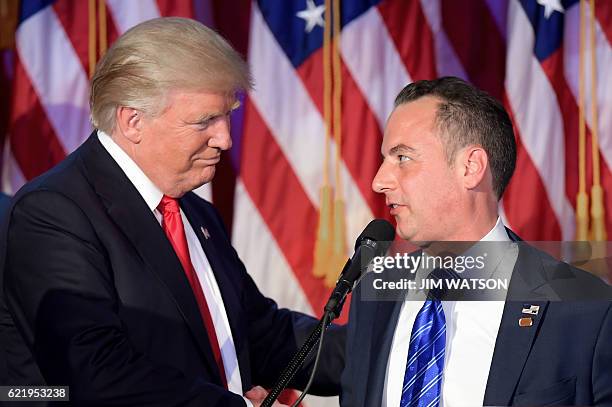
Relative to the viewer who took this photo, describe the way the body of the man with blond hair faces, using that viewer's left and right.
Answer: facing the viewer and to the right of the viewer
